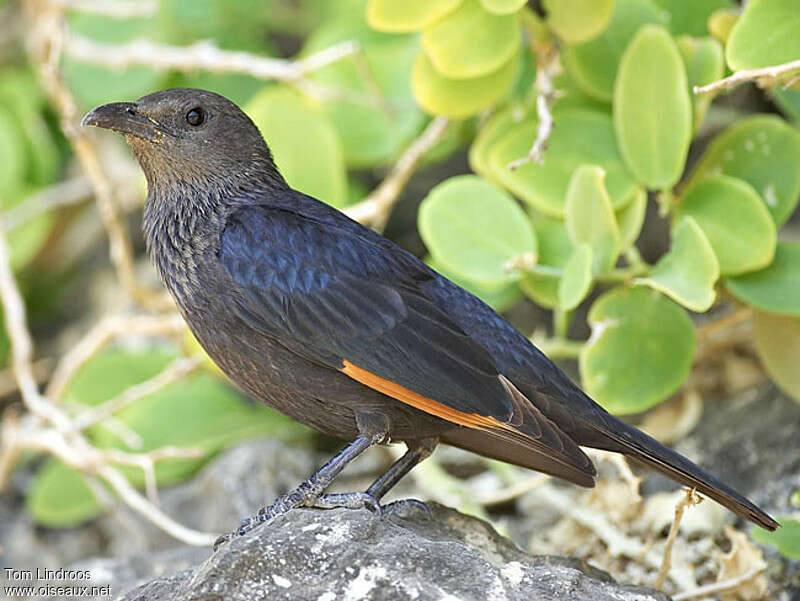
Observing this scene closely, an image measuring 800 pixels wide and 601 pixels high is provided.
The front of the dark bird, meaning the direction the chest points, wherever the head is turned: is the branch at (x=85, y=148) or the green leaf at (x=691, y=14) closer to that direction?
the branch

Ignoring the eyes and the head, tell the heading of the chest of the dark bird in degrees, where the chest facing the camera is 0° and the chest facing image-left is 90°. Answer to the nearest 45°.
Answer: approximately 90°

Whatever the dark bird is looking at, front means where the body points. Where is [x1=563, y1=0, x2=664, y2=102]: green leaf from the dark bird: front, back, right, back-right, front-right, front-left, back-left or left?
back-right

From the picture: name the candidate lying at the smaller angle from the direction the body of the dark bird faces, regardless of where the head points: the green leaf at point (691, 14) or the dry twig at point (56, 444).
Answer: the dry twig

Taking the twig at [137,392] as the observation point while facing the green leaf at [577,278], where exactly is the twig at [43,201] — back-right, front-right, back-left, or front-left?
back-left

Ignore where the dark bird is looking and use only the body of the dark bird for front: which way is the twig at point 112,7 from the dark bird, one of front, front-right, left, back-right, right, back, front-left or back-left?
right

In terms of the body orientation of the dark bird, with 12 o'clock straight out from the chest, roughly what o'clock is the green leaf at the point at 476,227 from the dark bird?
The green leaf is roughly at 4 o'clock from the dark bird.

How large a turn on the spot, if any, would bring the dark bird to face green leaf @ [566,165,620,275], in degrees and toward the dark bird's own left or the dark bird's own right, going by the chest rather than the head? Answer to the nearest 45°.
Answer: approximately 135° to the dark bird's own right

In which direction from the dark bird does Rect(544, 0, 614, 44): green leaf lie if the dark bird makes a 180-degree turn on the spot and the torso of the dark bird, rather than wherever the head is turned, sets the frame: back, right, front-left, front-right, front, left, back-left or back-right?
front-left

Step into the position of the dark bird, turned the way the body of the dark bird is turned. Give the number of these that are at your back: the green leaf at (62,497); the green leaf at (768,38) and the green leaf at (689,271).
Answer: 2

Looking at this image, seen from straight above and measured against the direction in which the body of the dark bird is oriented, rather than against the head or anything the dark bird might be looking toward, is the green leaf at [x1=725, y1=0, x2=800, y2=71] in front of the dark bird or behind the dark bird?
behind

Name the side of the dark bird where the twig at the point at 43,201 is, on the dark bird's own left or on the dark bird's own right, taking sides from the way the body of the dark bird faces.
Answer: on the dark bird's own right

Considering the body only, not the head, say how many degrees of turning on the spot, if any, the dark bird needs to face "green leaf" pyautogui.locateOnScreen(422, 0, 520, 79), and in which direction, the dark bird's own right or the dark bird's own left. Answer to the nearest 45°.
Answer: approximately 135° to the dark bird's own right

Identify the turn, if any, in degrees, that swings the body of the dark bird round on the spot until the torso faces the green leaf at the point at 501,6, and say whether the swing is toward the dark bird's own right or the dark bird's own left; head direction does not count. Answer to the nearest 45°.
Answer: approximately 135° to the dark bird's own right
